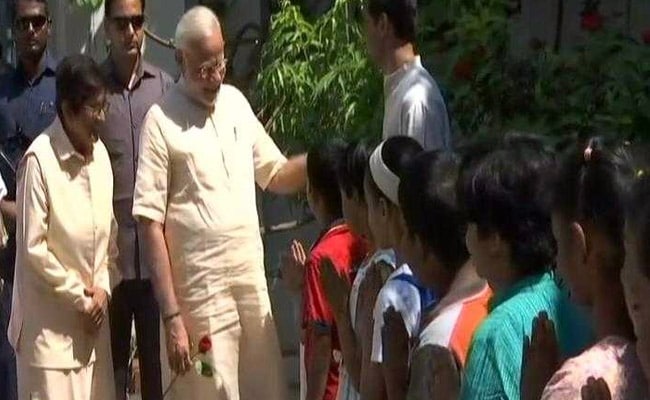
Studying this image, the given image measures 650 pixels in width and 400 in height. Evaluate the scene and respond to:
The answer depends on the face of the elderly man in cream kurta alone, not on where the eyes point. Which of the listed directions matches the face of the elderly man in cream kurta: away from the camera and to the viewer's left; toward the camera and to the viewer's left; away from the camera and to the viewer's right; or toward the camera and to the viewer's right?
toward the camera and to the viewer's right

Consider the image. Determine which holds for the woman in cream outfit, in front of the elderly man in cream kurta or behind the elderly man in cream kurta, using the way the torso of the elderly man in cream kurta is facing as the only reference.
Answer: behind

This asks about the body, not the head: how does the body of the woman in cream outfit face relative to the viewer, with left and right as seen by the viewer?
facing the viewer and to the right of the viewer

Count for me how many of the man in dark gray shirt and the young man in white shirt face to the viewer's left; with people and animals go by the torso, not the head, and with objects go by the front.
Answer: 1

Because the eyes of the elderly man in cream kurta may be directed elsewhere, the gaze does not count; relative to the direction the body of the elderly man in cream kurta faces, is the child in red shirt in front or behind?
in front

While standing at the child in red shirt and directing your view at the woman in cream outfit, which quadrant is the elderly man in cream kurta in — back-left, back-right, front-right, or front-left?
front-right

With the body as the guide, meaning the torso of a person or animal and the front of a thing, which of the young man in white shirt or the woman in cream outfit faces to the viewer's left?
the young man in white shirt

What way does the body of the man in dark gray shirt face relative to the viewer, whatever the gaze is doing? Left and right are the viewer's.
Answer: facing the viewer

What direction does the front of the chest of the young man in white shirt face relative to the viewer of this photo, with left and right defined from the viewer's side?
facing to the left of the viewer

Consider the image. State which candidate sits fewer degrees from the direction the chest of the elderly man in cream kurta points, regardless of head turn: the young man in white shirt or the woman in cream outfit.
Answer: the young man in white shirt
